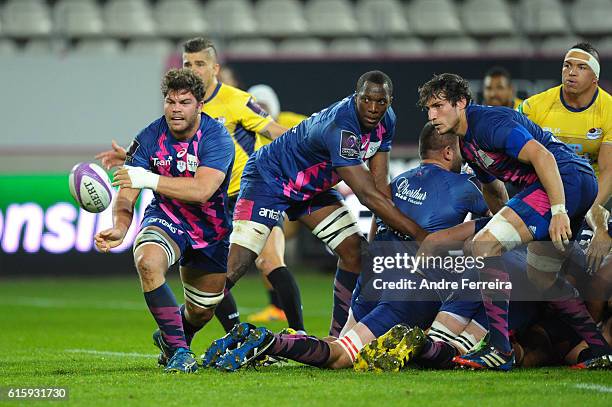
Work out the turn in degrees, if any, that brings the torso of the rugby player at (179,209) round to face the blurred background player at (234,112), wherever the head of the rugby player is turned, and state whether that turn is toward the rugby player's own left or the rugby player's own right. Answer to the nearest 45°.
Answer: approximately 180°

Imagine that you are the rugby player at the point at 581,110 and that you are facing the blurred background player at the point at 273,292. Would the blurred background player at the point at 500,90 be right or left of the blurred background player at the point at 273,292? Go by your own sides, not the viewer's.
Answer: right

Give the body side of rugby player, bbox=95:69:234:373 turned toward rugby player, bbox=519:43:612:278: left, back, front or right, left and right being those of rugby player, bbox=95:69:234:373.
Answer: left

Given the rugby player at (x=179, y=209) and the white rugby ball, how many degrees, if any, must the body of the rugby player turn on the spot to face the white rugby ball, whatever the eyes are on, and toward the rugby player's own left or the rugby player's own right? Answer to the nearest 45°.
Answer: approximately 90° to the rugby player's own right
